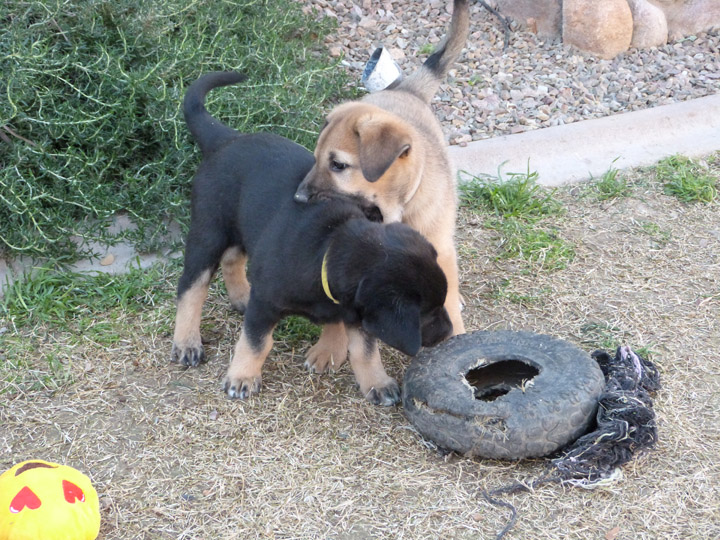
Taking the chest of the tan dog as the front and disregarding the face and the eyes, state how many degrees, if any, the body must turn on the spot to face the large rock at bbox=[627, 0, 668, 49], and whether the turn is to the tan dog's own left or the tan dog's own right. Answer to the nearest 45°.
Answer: approximately 180°

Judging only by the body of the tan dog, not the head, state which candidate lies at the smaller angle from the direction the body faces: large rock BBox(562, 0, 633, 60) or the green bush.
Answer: the green bush

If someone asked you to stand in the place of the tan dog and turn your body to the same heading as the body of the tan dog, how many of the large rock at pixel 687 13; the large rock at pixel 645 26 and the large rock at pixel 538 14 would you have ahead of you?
0

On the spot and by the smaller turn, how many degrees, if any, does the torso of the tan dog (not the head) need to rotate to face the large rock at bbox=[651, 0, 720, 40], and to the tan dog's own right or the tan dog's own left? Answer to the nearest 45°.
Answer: approximately 180°

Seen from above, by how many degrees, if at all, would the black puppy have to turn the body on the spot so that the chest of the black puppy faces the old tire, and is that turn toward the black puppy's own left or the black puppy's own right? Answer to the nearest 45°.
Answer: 0° — it already faces it

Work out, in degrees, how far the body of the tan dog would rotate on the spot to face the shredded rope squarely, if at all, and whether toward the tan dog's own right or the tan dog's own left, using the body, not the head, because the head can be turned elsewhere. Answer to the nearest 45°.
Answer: approximately 90° to the tan dog's own left

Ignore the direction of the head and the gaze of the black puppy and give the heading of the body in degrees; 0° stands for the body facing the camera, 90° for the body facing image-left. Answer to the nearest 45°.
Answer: approximately 315°

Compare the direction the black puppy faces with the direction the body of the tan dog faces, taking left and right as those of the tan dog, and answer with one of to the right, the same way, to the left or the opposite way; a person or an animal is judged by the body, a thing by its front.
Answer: to the left

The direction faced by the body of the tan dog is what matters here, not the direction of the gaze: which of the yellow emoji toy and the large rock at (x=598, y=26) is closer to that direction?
the yellow emoji toy

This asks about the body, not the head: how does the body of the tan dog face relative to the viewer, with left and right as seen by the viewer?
facing the viewer and to the left of the viewer

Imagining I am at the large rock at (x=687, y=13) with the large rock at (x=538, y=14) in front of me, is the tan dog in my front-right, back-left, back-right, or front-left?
front-left

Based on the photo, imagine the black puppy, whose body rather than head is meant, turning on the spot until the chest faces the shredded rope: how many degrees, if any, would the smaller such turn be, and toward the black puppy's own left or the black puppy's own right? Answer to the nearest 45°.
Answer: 0° — it already faces it

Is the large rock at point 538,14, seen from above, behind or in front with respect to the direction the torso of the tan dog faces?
behind

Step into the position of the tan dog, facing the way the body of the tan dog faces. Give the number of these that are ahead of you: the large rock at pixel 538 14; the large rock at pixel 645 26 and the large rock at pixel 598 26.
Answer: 0

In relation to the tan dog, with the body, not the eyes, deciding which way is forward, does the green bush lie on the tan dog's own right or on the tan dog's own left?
on the tan dog's own right

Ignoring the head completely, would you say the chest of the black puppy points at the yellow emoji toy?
no

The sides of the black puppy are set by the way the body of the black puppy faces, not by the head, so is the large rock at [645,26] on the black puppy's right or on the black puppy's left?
on the black puppy's left

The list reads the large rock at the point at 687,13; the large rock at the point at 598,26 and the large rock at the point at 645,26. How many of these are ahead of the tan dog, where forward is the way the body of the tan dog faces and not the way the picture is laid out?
0
